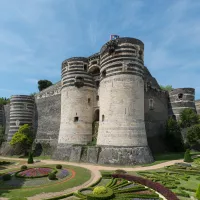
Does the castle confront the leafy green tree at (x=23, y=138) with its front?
no

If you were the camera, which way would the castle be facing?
facing the viewer and to the left of the viewer

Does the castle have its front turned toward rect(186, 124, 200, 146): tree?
no

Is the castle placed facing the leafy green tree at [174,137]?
no

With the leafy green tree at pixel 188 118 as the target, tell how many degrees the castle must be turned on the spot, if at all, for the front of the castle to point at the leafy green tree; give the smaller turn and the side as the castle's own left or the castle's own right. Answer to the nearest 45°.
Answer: approximately 135° to the castle's own left
